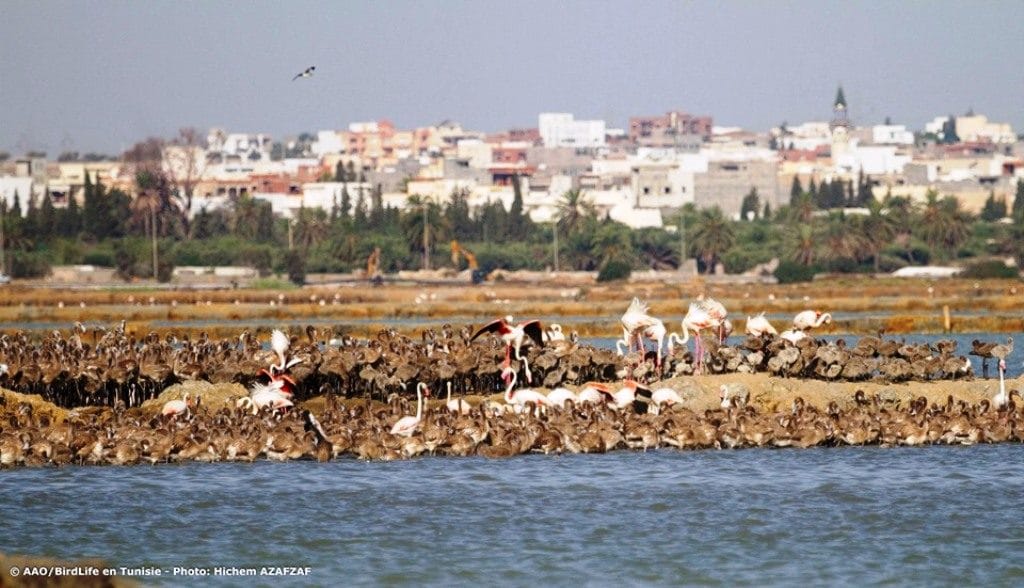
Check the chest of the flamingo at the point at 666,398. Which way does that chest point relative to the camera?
to the viewer's left

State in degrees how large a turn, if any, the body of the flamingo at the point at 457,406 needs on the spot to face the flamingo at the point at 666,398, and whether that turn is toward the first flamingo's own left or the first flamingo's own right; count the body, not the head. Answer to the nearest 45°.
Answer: approximately 180°

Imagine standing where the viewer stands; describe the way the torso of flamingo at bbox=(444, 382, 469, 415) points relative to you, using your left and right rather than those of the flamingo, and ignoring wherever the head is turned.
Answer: facing to the left of the viewer

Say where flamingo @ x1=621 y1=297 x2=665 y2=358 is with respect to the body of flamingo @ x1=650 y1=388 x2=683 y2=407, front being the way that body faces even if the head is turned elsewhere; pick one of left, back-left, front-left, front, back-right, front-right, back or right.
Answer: right
